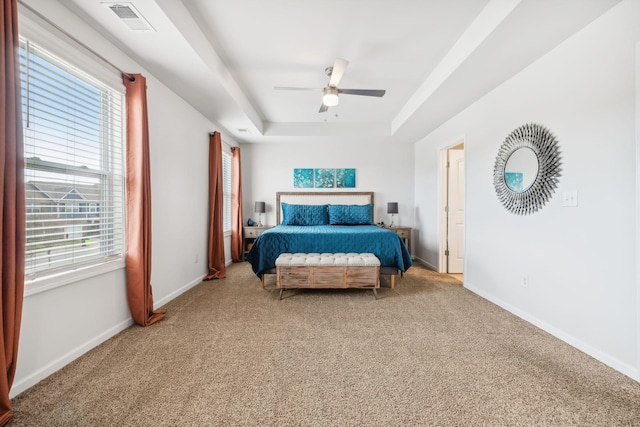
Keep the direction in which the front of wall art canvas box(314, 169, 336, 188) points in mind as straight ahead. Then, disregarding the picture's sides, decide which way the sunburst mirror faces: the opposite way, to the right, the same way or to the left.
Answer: to the right

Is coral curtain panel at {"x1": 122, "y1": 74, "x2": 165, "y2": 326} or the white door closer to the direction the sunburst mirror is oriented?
the coral curtain panel

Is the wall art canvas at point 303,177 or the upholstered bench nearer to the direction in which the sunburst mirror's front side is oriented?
the upholstered bench

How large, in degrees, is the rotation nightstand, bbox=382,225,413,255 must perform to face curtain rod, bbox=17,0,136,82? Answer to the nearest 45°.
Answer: approximately 45° to its right

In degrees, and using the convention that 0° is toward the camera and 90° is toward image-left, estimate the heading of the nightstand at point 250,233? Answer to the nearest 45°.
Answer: approximately 0°

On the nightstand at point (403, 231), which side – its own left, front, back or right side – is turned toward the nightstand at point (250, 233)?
right

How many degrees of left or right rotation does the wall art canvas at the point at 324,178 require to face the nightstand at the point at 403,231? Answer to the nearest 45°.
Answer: approximately 90° to its left

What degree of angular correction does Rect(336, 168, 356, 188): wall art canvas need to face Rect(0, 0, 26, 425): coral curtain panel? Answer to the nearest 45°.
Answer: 0° — it already faces it

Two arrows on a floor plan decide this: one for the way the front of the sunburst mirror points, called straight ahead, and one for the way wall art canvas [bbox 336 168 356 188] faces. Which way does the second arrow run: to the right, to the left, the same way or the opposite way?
to the left
